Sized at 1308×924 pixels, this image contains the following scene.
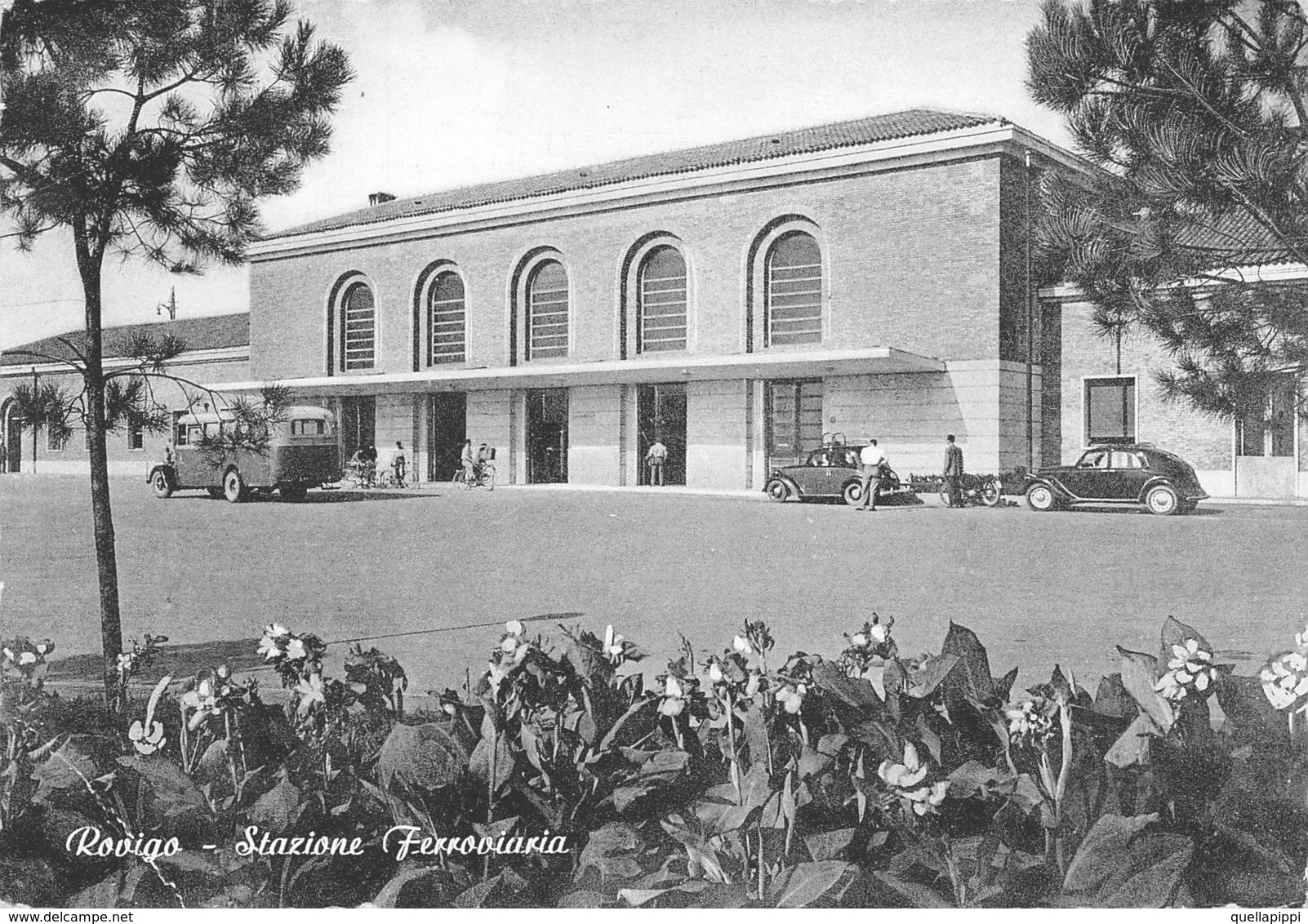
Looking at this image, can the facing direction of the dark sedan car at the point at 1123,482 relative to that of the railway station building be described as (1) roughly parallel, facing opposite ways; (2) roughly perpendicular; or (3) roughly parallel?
roughly perpendicular

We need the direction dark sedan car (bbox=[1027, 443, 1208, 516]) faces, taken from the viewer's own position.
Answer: facing to the left of the viewer

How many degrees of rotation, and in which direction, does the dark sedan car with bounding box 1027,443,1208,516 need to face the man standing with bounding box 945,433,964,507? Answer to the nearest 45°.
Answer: approximately 45° to its left

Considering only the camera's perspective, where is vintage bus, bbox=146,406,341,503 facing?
facing away from the viewer and to the left of the viewer

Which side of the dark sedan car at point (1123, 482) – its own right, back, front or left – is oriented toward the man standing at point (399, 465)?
front

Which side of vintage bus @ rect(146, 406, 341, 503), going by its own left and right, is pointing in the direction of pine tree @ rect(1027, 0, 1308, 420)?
back

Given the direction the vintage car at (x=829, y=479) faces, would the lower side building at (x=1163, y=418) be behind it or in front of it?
behind

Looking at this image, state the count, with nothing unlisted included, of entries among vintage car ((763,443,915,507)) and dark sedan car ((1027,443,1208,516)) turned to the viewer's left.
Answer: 2

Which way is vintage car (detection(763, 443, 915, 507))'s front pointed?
to the viewer's left

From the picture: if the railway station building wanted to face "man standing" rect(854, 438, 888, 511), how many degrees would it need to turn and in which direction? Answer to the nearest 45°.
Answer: approximately 45° to its left
